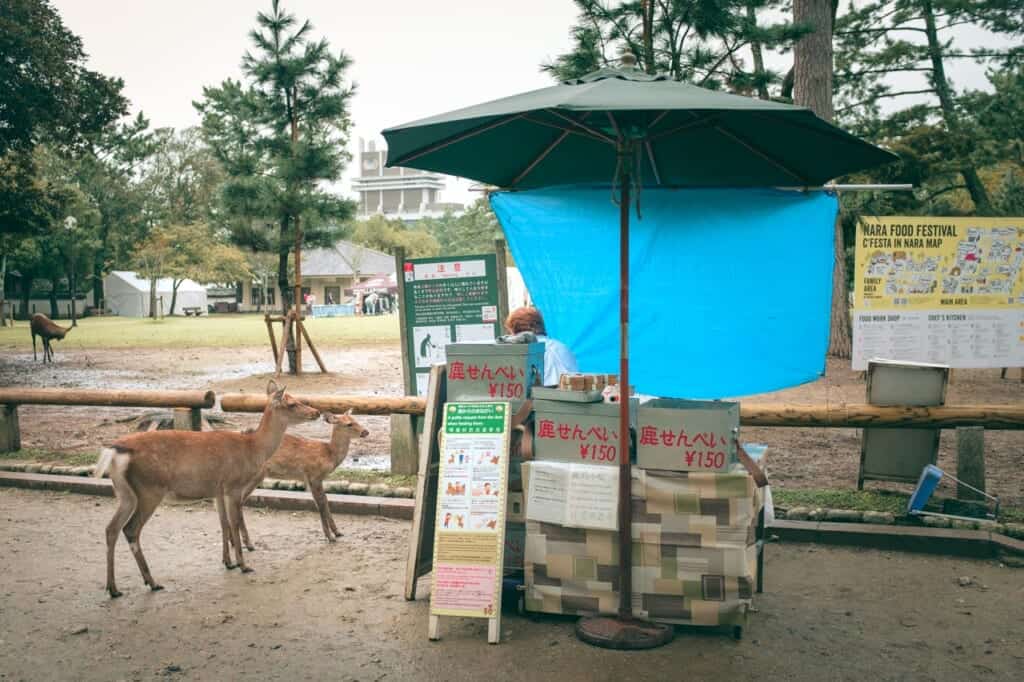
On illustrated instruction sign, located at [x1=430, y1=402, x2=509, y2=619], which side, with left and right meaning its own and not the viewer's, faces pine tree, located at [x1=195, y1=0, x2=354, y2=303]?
back

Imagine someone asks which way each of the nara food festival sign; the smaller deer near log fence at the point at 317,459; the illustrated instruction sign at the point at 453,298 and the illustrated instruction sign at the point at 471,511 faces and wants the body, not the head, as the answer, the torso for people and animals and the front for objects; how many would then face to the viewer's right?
1

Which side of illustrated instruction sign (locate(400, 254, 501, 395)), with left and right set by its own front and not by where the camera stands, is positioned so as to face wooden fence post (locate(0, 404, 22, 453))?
right

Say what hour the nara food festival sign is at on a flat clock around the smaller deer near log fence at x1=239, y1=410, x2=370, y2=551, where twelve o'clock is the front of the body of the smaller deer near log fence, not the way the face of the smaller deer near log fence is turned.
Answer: The nara food festival sign is roughly at 12 o'clock from the smaller deer near log fence.

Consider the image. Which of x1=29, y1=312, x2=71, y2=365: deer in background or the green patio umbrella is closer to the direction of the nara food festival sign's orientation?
the green patio umbrella

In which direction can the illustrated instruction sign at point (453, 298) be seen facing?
toward the camera

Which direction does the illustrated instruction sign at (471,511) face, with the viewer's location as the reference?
facing the viewer

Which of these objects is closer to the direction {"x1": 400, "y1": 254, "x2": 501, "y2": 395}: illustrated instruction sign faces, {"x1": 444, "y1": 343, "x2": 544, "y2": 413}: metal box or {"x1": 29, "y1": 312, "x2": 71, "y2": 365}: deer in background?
the metal box

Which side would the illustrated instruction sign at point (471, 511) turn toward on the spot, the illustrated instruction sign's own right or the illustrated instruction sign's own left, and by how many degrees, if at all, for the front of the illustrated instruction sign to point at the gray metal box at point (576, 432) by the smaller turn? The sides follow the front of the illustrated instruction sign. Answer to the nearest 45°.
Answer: approximately 90° to the illustrated instruction sign's own left

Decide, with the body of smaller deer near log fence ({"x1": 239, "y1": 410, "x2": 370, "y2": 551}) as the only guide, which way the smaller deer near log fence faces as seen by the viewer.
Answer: to the viewer's right
